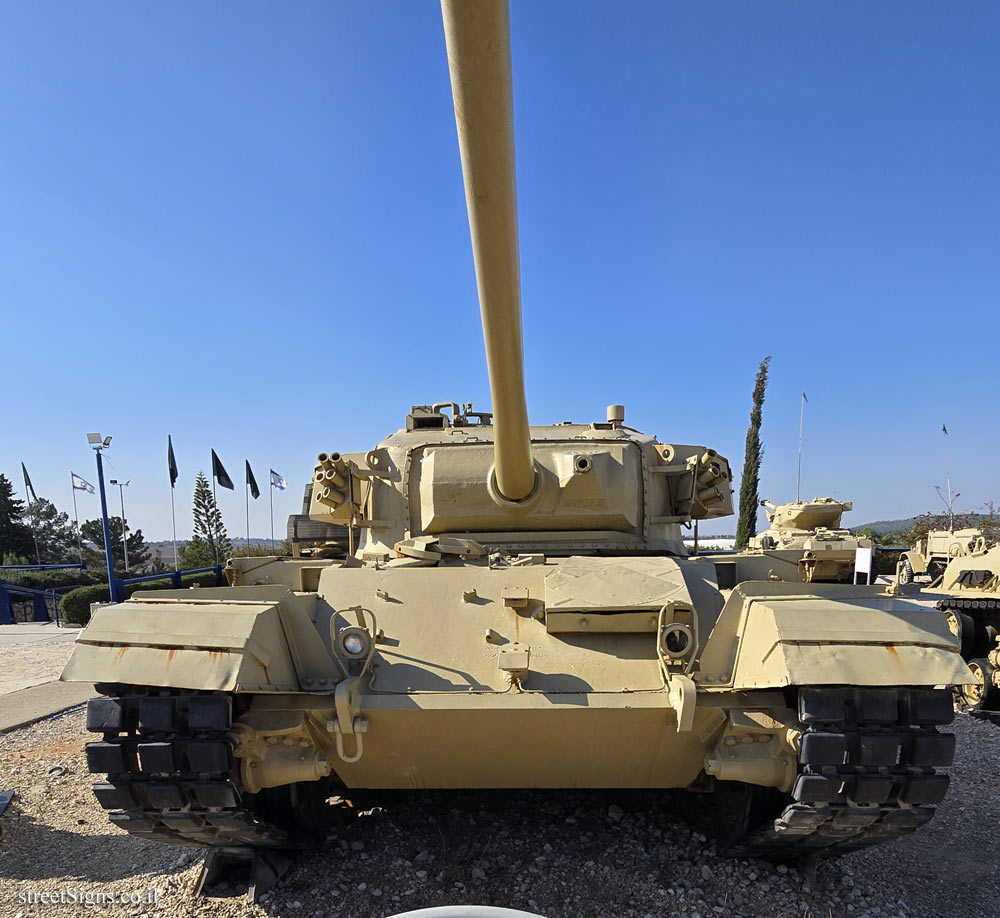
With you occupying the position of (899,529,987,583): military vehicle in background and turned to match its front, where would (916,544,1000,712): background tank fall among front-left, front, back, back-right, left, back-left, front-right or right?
front-left

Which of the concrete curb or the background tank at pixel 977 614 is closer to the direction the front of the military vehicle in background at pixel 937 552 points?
the concrete curb

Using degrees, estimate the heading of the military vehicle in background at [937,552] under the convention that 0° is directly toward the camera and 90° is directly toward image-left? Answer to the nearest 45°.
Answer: approximately 45°

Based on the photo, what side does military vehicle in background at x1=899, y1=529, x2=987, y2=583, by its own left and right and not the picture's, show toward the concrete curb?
front

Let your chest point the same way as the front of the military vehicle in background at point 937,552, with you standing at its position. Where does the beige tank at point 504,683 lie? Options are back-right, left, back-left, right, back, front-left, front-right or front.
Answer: front-left
